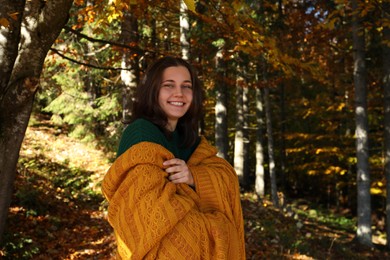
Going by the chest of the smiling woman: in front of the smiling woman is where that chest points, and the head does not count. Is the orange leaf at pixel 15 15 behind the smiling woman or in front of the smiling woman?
behind

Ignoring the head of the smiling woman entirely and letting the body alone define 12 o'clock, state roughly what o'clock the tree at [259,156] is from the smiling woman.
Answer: The tree is roughly at 8 o'clock from the smiling woman.

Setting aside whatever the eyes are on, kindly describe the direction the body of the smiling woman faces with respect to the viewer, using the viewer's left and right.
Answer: facing the viewer and to the right of the viewer
